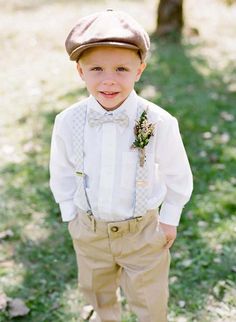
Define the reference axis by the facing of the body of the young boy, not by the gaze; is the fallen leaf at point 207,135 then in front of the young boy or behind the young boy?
behind

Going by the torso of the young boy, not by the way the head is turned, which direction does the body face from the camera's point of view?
toward the camera

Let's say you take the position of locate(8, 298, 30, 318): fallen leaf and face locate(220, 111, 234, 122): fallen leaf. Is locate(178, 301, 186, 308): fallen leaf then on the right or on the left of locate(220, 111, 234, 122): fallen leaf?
right
